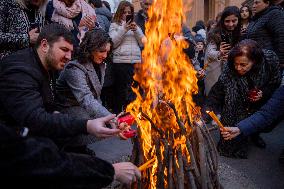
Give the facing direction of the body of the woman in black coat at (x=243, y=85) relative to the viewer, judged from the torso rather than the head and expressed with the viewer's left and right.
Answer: facing the viewer and to the left of the viewer

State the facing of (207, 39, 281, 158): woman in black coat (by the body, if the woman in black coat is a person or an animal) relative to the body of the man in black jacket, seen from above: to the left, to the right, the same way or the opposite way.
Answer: the opposite way

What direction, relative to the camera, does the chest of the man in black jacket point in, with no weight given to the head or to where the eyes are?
to the viewer's right

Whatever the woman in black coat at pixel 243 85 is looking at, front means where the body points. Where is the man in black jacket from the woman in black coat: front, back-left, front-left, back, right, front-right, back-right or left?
front

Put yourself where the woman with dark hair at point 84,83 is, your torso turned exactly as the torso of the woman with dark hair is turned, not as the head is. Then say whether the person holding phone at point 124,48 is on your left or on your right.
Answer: on your left

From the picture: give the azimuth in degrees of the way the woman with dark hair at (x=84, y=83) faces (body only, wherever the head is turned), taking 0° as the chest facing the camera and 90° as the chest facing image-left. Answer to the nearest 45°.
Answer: approximately 315°

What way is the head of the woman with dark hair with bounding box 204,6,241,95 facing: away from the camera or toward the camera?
toward the camera

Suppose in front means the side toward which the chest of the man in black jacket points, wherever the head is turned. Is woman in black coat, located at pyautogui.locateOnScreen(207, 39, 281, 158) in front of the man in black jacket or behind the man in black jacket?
in front

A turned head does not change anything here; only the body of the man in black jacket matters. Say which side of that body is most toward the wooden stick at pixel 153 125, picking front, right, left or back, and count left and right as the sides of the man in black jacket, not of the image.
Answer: front

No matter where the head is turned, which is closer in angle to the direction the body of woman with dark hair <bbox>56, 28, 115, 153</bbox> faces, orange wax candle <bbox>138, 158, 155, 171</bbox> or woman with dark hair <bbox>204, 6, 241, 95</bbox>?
the orange wax candle

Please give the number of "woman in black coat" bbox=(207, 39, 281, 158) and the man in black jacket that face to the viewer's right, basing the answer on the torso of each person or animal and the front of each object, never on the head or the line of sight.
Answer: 1

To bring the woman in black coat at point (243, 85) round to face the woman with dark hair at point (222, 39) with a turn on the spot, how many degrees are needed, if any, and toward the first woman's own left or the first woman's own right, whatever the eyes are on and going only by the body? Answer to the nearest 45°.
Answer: approximately 135° to the first woman's own right
